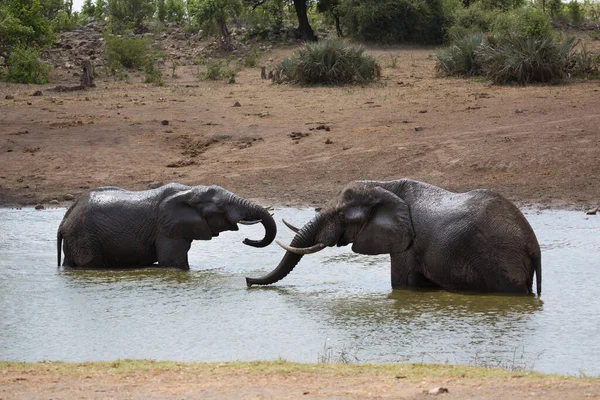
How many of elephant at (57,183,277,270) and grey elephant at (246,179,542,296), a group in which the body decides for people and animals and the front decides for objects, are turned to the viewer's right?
1

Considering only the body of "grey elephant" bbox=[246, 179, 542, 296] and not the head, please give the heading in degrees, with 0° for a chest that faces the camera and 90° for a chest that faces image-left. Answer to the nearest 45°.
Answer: approximately 90°

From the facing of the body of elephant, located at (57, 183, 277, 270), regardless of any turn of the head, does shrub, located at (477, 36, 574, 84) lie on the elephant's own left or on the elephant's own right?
on the elephant's own left

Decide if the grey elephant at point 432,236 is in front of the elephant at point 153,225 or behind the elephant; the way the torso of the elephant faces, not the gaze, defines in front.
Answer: in front

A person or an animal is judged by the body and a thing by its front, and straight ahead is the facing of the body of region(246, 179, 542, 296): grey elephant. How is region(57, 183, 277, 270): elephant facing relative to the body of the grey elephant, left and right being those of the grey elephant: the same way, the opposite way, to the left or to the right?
the opposite way

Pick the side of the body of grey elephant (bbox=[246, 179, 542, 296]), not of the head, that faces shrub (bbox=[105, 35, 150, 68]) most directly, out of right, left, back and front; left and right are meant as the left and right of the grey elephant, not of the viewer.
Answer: right

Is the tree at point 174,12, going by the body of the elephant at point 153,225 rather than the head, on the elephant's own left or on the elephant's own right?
on the elephant's own left

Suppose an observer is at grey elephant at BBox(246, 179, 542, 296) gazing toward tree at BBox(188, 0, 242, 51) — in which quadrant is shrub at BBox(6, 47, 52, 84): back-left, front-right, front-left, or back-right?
front-left

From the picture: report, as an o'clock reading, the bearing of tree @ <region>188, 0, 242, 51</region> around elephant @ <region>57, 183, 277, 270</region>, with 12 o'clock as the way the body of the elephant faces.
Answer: The tree is roughly at 9 o'clock from the elephant.

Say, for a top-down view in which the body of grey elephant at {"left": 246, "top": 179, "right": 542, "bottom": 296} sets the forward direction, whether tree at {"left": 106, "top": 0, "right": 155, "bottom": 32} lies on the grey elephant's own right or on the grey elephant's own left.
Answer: on the grey elephant's own right

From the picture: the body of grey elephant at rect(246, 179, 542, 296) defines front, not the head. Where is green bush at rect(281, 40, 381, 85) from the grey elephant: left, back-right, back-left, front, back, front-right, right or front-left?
right

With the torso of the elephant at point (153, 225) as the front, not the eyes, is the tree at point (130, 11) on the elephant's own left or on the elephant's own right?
on the elephant's own left

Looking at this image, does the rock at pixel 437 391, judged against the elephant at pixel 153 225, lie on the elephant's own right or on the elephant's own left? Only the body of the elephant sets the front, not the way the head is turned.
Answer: on the elephant's own right

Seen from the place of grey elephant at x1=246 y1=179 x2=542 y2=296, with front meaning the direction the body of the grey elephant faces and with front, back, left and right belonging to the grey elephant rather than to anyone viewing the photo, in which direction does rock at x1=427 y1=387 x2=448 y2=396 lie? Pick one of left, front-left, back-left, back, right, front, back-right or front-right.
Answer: left

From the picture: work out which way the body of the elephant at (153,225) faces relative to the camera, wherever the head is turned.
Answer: to the viewer's right

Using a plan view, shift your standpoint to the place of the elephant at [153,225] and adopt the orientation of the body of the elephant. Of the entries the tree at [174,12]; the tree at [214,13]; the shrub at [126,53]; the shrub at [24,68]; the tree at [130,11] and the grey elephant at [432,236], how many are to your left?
5
